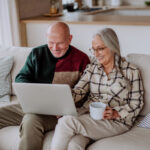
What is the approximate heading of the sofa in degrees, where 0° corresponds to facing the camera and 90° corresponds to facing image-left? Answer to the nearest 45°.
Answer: approximately 0°

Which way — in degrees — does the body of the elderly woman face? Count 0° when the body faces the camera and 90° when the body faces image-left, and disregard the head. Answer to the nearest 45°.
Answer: approximately 45°

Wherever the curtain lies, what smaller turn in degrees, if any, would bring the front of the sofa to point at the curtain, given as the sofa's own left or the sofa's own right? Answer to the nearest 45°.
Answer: approximately 135° to the sofa's own right

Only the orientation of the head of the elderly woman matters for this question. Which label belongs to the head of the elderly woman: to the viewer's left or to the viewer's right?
to the viewer's left
